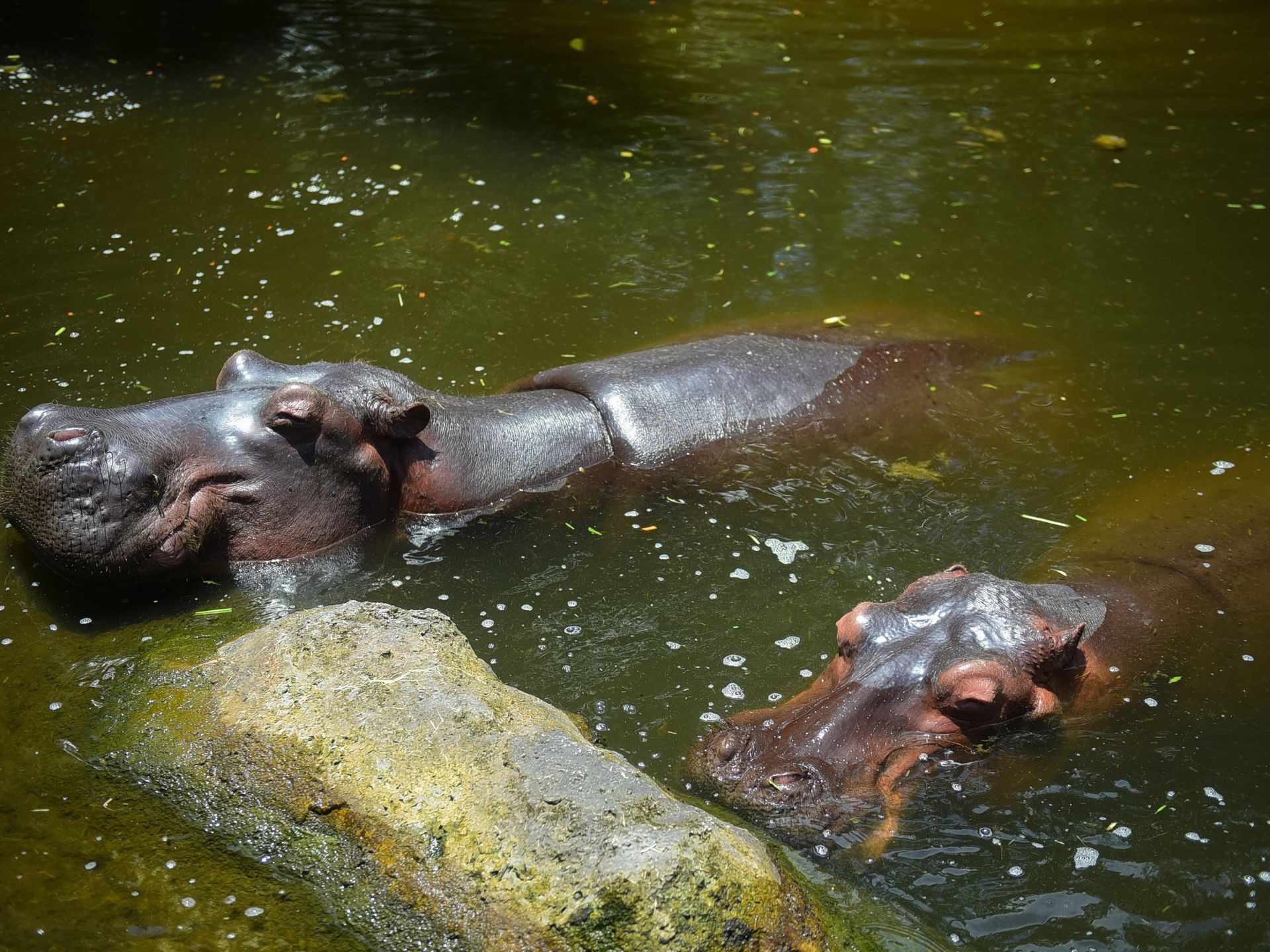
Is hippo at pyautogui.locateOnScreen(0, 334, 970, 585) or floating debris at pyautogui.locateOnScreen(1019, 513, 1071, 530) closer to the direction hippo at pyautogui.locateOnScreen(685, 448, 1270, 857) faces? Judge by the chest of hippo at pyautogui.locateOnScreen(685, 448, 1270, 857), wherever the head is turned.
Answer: the hippo

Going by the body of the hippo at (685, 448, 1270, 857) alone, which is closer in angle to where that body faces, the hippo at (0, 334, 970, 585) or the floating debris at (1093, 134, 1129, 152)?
the hippo

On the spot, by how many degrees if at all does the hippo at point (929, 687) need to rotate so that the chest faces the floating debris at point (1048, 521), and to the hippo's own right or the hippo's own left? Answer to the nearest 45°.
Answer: approximately 135° to the hippo's own right

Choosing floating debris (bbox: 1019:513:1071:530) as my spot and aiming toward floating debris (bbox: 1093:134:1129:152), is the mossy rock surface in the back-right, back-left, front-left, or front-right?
back-left

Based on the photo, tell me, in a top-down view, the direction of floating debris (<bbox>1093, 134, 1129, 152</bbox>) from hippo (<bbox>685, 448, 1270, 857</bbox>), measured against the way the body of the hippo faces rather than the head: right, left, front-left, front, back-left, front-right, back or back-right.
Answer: back-right

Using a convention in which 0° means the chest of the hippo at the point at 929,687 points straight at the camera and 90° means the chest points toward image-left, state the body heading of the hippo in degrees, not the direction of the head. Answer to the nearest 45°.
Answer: approximately 45°

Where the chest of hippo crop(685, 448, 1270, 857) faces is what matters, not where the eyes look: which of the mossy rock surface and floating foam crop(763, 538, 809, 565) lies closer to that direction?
the mossy rock surface

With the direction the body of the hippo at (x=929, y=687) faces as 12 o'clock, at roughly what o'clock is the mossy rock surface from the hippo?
The mossy rock surface is roughly at 12 o'clock from the hippo.

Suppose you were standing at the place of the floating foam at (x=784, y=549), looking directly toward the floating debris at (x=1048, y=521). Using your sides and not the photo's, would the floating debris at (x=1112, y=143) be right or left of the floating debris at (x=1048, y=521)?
left

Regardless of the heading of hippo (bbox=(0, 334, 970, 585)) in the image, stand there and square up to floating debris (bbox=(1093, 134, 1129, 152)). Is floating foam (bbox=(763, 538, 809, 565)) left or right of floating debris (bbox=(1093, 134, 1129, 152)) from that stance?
right

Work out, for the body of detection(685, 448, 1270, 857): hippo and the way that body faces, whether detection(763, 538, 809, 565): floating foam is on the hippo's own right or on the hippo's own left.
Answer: on the hippo's own right
